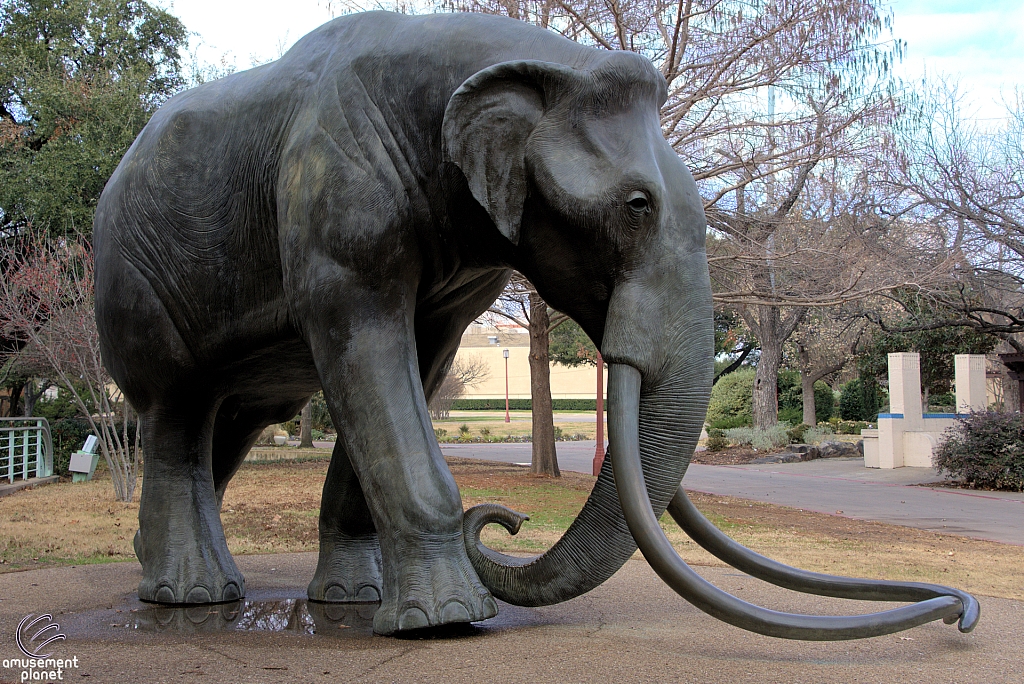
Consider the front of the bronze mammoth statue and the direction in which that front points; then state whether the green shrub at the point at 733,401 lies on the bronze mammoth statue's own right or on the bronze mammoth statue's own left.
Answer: on the bronze mammoth statue's own left

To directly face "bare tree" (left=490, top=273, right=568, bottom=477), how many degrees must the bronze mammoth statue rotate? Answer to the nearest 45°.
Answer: approximately 135° to its left

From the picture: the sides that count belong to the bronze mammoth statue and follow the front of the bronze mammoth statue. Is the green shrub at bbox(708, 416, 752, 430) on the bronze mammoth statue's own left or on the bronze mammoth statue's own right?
on the bronze mammoth statue's own left

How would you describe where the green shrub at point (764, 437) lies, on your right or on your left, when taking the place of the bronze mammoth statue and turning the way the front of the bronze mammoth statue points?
on your left

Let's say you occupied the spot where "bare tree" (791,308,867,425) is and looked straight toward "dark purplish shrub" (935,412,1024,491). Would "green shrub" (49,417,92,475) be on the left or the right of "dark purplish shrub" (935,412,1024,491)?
right

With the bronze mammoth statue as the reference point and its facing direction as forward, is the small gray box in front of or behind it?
behind

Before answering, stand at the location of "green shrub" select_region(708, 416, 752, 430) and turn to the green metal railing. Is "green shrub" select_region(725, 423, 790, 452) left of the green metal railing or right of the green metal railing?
left

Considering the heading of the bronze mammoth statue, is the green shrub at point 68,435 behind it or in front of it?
behind

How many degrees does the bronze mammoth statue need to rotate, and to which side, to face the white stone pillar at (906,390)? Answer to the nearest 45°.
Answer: approximately 90° to its left

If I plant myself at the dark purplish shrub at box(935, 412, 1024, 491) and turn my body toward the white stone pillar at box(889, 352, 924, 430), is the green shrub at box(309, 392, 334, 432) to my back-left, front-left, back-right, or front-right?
front-left

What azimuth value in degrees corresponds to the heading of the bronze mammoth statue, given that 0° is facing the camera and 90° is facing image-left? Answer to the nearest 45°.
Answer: approximately 315°

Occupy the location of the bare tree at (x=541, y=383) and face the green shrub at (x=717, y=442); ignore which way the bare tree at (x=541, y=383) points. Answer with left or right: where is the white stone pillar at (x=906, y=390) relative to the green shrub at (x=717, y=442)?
right
